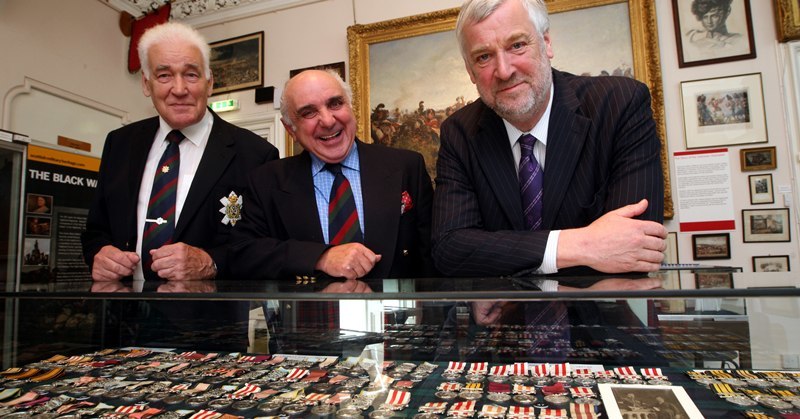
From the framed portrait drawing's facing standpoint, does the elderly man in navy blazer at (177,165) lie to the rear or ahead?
ahead

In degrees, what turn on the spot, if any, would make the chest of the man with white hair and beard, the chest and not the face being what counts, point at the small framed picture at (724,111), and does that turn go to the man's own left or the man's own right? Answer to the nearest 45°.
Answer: approximately 135° to the man's own left

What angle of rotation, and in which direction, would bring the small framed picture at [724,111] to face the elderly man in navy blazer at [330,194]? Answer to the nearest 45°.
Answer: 0° — it already faces them

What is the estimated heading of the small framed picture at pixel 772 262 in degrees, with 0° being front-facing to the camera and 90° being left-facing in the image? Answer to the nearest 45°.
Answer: approximately 0°

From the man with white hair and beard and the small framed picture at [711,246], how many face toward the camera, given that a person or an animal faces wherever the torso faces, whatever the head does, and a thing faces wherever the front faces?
2
